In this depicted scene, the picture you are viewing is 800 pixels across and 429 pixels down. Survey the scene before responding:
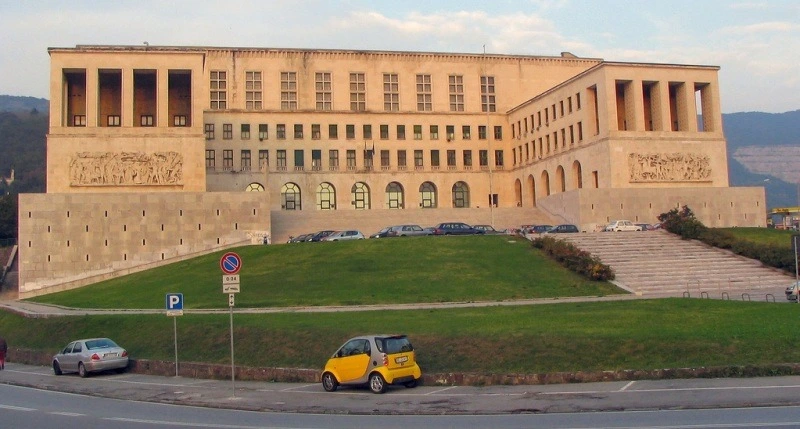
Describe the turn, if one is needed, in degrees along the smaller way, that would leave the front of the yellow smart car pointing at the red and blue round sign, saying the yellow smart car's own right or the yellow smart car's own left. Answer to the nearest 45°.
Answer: approximately 45° to the yellow smart car's own left

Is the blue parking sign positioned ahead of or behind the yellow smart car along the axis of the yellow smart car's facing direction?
ahead

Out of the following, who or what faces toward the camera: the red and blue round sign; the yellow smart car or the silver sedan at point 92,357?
the red and blue round sign

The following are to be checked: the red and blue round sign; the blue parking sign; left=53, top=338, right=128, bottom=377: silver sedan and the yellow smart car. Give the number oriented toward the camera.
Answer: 2

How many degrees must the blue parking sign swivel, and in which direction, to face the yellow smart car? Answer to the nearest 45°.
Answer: approximately 45° to its left

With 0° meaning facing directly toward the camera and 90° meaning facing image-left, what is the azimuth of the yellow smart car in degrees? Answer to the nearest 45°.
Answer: approximately 135°

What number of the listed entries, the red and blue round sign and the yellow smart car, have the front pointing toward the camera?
1

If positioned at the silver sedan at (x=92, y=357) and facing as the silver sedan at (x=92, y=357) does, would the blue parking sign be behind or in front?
behind

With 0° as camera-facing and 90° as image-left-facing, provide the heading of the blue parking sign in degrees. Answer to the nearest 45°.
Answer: approximately 0°

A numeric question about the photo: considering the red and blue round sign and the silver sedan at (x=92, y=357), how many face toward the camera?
1

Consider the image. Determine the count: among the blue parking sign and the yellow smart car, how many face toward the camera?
1

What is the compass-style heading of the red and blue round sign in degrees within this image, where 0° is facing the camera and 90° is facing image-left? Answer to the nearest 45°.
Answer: approximately 0°

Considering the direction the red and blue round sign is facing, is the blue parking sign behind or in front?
behind
